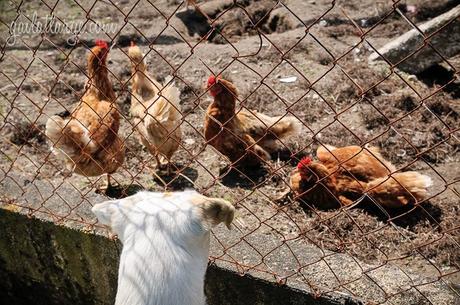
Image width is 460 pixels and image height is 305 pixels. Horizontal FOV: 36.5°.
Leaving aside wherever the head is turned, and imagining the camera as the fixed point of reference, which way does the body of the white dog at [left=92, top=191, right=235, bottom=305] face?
away from the camera

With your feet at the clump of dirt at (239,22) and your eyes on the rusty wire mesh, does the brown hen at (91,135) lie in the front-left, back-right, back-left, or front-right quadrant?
front-right

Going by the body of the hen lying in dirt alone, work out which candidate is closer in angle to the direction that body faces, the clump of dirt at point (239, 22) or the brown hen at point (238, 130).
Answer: the brown hen

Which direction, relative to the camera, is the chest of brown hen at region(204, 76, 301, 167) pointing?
to the viewer's left

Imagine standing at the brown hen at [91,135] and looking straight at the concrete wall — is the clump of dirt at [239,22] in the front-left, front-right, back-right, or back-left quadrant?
back-left

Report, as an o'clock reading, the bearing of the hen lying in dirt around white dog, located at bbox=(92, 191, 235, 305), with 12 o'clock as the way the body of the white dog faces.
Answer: The hen lying in dirt is roughly at 1 o'clock from the white dog.

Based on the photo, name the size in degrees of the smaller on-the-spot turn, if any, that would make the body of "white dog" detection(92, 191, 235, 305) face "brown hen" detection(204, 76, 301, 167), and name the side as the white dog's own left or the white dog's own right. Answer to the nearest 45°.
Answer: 0° — it already faces it

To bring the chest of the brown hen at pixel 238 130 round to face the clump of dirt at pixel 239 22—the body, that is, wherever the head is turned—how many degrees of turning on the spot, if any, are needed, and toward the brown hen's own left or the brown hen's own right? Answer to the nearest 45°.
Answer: approximately 90° to the brown hen's own right

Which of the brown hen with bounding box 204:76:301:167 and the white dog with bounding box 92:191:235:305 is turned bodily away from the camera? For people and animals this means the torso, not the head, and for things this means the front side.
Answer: the white dog

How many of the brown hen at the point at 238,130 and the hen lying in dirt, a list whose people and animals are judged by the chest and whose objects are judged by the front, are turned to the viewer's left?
2

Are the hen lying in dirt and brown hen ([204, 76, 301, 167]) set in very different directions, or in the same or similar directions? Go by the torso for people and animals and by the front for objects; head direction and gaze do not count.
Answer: same or similar directions

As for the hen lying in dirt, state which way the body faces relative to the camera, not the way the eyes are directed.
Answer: to the viewer's left

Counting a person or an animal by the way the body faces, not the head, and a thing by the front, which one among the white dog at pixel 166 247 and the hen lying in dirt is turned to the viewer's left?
the hen lying in dirt

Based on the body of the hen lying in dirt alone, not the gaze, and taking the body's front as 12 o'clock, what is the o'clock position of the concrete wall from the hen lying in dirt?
The concrete wall is roughly at 10 o'clock from the hen lying in dirt.

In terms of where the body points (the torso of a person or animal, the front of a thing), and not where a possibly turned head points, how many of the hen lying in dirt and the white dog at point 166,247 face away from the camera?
1

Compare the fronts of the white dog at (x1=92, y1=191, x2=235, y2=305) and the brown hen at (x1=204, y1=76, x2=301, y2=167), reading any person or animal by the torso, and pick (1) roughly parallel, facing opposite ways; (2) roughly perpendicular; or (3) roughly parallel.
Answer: roughly perpendicular

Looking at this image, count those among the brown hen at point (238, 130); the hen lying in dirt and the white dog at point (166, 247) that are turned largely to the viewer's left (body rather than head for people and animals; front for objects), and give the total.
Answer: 2
